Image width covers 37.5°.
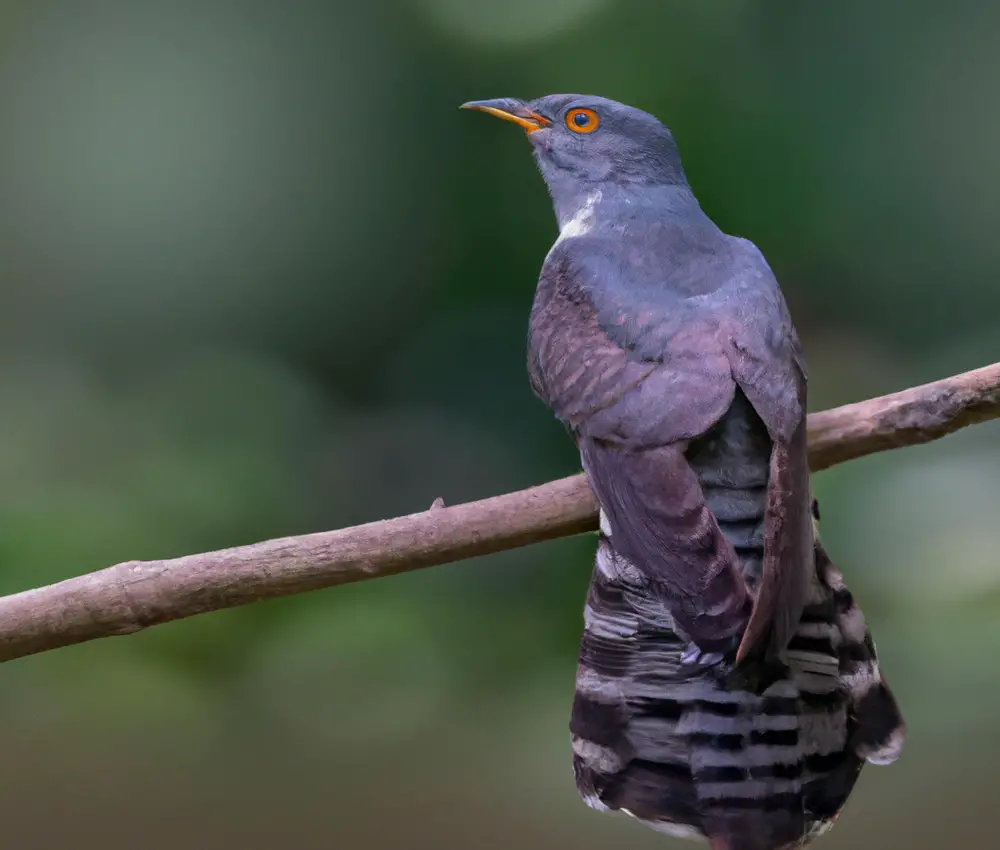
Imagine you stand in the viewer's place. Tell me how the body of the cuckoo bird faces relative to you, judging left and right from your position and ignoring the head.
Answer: facing away from the viewer and to the left of the viewer
